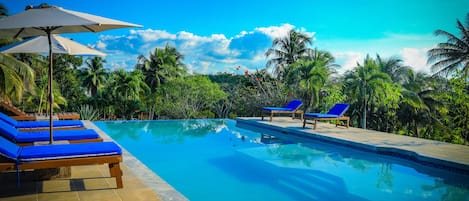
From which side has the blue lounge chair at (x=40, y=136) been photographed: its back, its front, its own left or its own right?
right

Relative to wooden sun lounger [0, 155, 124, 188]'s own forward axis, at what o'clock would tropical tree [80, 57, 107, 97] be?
The tropical tree is roughly at 9 o'clock from the wooden sun lounger.

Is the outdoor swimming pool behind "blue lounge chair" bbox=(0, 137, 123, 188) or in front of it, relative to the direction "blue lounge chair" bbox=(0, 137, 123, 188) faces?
in front

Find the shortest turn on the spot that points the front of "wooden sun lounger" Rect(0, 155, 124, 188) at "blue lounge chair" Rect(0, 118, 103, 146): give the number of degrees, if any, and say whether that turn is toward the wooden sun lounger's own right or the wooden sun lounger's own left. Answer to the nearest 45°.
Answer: approximately 90° to the wooden sun lounger's own left

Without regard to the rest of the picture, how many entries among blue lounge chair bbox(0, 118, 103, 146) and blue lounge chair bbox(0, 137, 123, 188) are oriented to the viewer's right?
2

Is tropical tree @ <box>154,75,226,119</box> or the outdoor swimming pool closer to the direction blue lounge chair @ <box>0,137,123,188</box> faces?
the outdoor swimming pool

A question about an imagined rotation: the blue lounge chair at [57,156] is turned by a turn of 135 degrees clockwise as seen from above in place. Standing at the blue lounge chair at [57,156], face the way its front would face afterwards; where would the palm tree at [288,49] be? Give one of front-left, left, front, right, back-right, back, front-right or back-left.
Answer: back

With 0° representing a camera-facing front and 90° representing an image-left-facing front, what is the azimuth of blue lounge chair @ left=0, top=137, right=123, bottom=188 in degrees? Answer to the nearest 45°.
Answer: approximately 270°

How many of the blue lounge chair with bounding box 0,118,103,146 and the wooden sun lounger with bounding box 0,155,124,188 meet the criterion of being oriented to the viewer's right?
2
